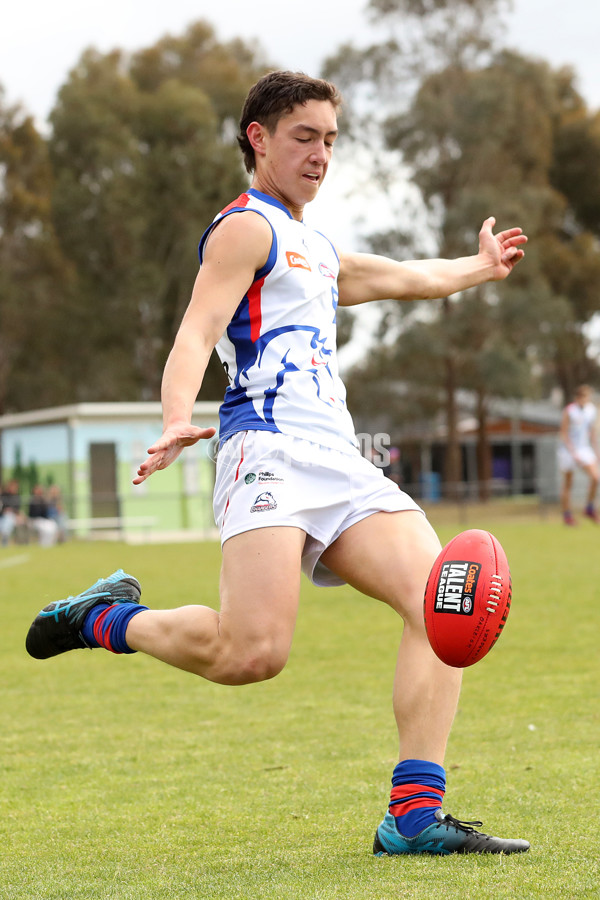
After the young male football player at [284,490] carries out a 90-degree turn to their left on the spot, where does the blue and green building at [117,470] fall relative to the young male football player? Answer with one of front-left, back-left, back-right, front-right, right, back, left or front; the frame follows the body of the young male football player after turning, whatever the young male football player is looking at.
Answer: front-left

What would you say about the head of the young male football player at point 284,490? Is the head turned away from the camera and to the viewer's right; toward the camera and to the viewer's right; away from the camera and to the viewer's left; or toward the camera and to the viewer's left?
toward the camera and to the viewer's right

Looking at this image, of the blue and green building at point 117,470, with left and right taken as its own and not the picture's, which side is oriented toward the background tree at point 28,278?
back

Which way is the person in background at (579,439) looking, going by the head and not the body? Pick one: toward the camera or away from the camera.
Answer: toward the camera

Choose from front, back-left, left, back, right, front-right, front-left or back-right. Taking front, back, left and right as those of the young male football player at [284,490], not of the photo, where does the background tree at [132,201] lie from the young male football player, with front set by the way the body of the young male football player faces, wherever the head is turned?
back-left

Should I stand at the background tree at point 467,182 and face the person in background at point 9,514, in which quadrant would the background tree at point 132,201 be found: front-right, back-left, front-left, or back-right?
front-right

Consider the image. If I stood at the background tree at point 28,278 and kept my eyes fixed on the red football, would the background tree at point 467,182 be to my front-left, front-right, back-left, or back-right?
front-left

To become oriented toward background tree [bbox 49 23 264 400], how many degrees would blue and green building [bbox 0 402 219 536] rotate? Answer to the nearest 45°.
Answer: approximately 180°

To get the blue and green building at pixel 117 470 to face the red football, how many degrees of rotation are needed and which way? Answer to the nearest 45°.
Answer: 0° — it already faces it

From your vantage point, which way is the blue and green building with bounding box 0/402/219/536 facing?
toward the camera

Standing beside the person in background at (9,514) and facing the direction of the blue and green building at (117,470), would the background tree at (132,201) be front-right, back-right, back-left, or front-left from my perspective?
front-left

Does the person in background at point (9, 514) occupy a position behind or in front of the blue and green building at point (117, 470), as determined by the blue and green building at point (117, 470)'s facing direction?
in front

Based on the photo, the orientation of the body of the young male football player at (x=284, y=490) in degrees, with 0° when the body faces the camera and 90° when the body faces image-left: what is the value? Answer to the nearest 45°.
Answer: approximately 315°
